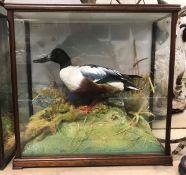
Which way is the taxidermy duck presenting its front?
to the viewer's left

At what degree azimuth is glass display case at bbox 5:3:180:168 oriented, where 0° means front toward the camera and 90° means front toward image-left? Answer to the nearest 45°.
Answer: approximately 0°
